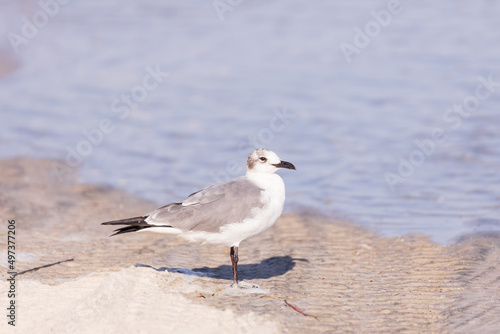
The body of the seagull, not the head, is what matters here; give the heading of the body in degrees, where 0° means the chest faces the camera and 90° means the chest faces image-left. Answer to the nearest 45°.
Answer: approximately 270°
